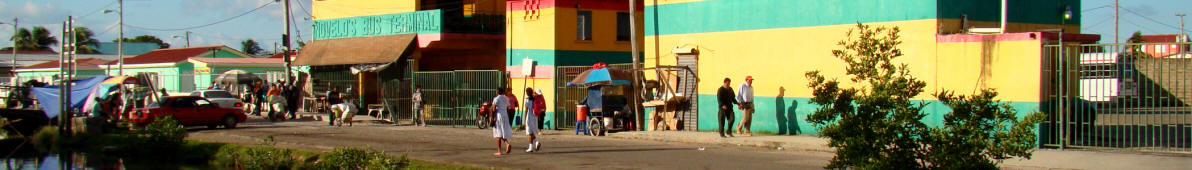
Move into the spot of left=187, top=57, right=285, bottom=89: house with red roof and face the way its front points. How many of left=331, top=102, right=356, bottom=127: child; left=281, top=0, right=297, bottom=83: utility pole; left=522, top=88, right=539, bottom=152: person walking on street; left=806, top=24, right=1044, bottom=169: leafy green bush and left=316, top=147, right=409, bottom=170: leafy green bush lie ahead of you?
5

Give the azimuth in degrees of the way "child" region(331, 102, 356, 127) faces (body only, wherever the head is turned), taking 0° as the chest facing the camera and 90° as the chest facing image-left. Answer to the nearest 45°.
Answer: approximately 90°

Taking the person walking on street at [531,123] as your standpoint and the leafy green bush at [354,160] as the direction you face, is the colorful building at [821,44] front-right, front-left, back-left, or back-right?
back-left

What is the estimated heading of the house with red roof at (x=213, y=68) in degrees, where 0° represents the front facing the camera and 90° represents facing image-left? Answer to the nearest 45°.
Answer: approximately 0°

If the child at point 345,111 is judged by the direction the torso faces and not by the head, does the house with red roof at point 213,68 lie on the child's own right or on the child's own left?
on the child's own right

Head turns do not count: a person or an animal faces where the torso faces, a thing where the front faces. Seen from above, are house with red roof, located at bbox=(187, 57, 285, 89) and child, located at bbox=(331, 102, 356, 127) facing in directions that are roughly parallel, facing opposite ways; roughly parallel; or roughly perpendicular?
roughly perpendicular

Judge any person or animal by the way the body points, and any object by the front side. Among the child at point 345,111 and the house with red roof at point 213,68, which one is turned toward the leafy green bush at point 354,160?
the house with red roof

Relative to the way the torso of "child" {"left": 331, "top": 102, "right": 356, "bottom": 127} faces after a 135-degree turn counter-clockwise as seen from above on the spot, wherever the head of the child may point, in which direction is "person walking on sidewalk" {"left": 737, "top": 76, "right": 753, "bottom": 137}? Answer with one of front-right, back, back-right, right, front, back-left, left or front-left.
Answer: front

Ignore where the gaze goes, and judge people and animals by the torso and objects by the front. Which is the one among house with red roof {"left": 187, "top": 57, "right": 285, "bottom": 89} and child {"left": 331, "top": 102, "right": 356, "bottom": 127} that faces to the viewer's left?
the child

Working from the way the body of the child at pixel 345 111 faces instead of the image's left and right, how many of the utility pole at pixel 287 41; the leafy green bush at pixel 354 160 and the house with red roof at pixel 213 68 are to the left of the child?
1

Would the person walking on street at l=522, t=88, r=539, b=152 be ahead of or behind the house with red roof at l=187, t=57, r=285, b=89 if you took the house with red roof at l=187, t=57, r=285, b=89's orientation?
ahead

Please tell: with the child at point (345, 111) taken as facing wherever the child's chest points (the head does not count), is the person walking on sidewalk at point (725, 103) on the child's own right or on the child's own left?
on the child's own left
